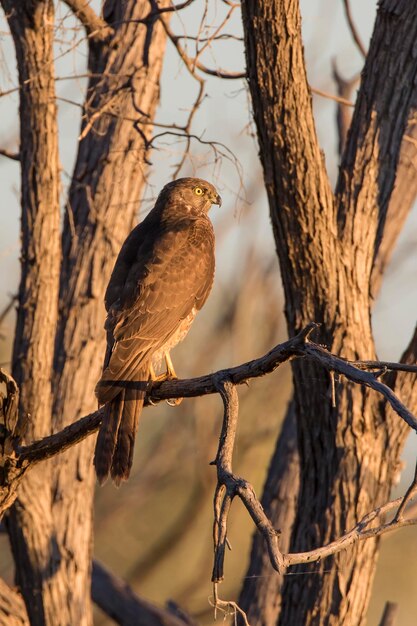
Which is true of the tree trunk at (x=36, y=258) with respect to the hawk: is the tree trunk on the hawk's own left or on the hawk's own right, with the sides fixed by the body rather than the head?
on the hawk's own left

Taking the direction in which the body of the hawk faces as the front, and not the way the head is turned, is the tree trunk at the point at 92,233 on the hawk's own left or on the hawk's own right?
on the hawk's own left

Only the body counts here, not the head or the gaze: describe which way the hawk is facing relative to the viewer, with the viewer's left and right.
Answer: facing away from the viewer and to the right of the viewer
